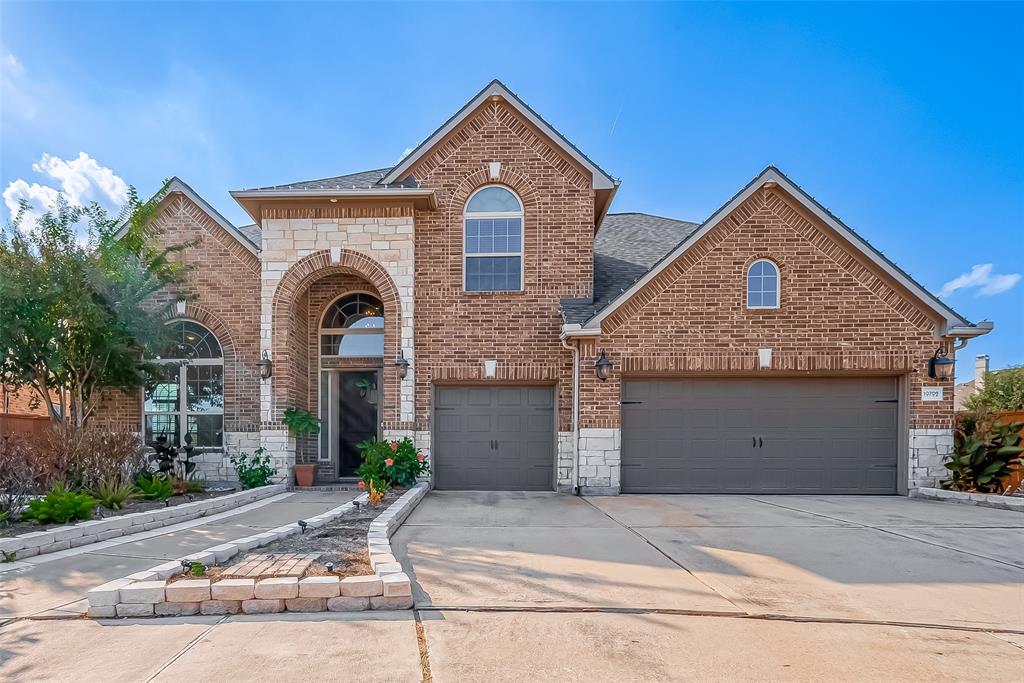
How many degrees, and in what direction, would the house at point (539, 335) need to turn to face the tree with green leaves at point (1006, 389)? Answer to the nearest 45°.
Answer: approximately 135° to its left

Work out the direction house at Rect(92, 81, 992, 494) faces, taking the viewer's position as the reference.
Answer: facing the viewer

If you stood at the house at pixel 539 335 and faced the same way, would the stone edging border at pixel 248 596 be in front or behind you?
in front

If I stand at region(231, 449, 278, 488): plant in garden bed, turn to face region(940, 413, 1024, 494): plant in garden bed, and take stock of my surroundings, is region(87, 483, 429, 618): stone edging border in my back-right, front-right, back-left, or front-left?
front-right

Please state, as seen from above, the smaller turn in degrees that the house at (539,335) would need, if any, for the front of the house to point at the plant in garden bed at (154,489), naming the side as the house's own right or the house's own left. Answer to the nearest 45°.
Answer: approximately 45° to the house's own right

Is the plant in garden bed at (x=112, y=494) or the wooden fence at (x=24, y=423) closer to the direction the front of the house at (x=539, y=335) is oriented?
the plant in garden bed

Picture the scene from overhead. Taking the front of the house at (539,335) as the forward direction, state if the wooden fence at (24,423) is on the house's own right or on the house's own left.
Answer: on the house's own right

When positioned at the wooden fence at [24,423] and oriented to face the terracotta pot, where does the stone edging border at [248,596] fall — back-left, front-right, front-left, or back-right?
front-right
